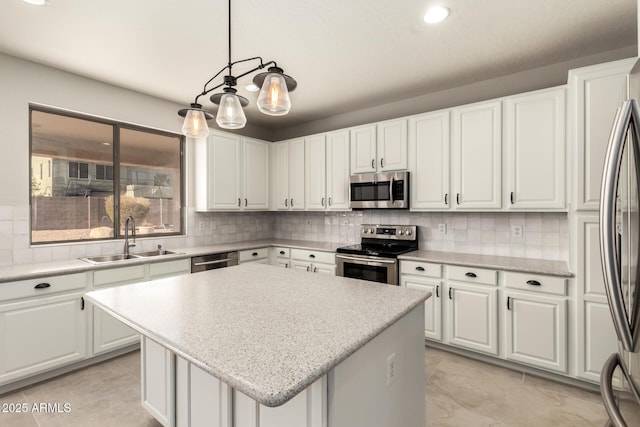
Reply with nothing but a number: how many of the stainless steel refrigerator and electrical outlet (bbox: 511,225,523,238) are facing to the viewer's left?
1

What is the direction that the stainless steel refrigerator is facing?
to the viewer's left

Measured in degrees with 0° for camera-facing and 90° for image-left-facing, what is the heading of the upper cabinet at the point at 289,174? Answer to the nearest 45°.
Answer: approximately 45°

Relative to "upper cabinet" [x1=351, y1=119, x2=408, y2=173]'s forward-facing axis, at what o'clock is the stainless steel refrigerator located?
The stainless steel refrigerator is roughly at 10 o'clock from the upper cabinet.

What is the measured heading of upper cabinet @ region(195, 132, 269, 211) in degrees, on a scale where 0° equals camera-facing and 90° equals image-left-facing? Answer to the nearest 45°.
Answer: approximately 315°

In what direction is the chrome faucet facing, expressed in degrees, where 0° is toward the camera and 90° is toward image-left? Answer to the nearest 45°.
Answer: approximately 315°

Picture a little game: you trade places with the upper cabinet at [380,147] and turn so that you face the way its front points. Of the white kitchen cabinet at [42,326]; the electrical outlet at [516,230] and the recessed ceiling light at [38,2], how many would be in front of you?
2

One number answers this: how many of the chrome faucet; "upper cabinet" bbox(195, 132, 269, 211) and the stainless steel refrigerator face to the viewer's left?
1

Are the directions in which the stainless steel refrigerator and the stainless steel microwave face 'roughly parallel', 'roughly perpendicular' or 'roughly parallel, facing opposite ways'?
roughly perpendicular

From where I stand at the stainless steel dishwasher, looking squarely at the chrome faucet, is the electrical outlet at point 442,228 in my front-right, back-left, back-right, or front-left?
back-left

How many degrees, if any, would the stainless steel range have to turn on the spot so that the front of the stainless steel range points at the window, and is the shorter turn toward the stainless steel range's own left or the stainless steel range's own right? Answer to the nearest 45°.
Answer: approximately 45° to the stainless steel range's own right

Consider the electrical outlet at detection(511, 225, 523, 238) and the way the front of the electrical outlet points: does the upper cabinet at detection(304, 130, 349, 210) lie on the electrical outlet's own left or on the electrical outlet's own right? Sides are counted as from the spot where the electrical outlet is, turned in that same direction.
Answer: on the electrical outlet's own right

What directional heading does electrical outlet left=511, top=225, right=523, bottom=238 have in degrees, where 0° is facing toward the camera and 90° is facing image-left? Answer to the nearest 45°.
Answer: approximately 0°

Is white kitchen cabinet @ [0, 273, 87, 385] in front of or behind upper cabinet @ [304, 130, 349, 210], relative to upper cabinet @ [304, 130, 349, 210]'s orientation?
in front
